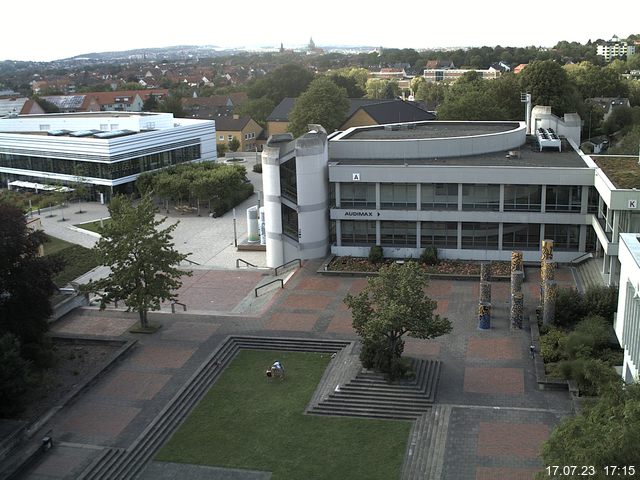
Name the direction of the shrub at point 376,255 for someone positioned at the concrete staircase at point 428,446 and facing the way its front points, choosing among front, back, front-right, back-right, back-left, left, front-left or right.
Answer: right

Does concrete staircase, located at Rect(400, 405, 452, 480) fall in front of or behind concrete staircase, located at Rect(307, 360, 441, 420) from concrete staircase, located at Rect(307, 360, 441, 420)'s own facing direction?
in front

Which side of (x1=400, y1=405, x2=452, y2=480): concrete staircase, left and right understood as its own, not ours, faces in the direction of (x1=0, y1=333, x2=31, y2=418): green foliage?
front

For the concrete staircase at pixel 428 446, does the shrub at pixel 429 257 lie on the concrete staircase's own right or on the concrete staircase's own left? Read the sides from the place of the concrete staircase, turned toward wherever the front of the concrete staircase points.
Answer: on the concrete staircase's own right

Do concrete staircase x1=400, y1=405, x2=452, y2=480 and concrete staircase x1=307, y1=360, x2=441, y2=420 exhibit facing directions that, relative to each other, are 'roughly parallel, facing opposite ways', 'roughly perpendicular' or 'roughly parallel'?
roughly perpendicular

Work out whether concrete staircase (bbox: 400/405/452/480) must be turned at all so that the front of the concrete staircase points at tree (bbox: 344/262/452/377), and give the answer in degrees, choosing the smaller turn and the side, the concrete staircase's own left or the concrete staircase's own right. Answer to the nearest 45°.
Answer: approximately 90° to the concrete staircase's own right

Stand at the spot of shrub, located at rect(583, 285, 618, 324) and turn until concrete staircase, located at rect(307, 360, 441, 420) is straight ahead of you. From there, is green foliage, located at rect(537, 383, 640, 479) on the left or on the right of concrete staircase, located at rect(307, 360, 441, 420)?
left

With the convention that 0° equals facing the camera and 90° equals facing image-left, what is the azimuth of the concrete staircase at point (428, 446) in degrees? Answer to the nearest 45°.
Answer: approximately 90°

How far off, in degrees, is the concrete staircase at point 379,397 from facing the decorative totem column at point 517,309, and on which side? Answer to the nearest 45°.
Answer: approximately 135° to its left

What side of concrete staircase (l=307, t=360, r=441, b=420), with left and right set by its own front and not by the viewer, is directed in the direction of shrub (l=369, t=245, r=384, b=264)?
back

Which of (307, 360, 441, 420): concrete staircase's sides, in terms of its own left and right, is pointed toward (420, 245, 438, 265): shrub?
back

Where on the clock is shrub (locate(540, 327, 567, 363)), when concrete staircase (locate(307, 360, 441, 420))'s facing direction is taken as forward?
The shrub is roughly at 8 o'clock from the concrete staircase.

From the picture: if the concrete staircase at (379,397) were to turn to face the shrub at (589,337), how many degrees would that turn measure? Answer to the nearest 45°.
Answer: approximately 90° to its left

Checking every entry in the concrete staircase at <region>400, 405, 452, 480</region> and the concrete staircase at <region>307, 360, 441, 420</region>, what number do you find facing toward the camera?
1

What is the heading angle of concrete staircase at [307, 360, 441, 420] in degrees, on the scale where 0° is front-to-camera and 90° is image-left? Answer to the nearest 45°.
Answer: approximately 0°

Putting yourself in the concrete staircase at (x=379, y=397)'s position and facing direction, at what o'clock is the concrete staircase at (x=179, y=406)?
the concrete staircase at (x=179, y=406) is roughly at 3 o'clock from the concrete staircase at (x=379, y=397).
